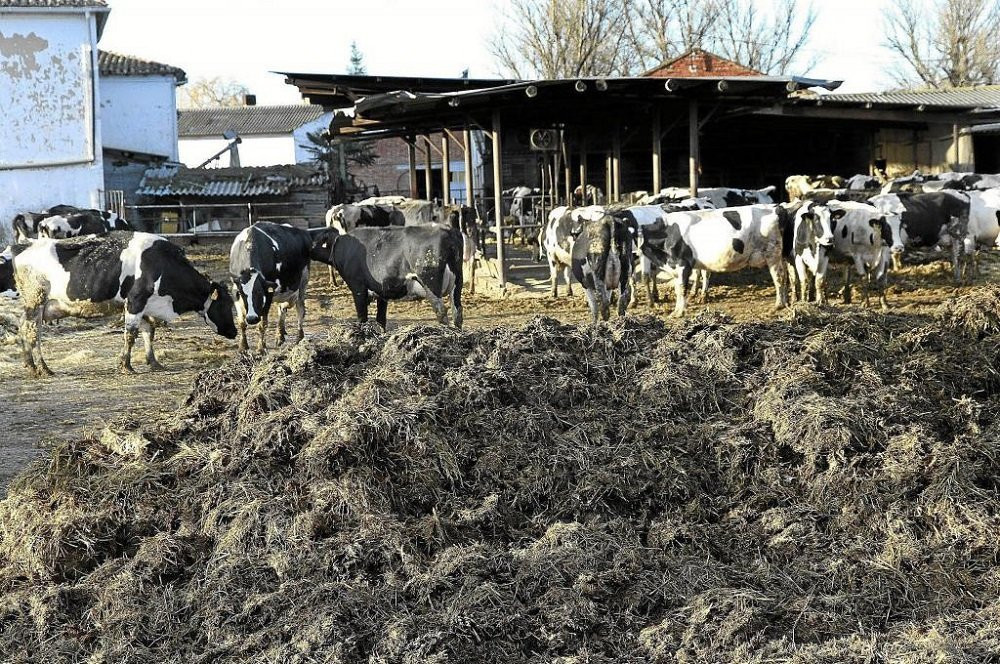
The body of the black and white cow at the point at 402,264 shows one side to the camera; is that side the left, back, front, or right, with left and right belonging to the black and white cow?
left

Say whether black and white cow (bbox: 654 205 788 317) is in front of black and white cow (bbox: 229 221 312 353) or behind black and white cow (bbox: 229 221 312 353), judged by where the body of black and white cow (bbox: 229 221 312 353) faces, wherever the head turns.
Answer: behind

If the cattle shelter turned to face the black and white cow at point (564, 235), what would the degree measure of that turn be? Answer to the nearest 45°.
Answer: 0° — it already faces it

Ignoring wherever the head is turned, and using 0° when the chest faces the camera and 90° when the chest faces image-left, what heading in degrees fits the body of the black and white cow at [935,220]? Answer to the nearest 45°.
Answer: approximately 90°

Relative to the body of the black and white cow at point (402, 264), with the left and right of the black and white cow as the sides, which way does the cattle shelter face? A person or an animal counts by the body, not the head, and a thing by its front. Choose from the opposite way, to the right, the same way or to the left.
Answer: to the left

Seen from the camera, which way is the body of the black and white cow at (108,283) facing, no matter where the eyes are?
to the viewer's right

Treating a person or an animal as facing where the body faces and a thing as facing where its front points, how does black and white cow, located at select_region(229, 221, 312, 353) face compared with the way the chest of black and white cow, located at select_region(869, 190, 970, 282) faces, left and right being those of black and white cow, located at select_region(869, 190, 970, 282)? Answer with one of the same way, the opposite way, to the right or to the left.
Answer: to the left

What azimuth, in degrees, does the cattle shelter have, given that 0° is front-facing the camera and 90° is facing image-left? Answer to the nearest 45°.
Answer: approximately 0°

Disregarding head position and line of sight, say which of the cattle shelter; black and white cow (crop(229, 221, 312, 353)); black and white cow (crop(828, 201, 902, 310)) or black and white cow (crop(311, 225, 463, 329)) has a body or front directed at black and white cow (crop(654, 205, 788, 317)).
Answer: the cattle shelter

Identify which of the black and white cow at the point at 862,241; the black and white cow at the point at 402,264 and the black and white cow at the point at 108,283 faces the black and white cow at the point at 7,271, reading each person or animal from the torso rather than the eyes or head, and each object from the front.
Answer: the black and white cow at the point at 402,264

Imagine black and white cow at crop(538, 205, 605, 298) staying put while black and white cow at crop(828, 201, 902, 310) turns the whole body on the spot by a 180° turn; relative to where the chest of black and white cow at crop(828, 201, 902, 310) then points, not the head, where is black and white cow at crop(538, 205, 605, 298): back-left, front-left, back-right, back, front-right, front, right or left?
front-left

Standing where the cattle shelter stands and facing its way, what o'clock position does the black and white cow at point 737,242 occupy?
The black and white cow is roughly at 12 o'clock from the cattle shelter.
